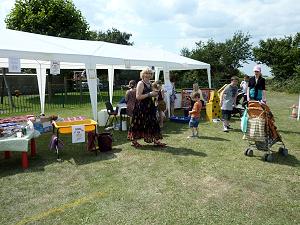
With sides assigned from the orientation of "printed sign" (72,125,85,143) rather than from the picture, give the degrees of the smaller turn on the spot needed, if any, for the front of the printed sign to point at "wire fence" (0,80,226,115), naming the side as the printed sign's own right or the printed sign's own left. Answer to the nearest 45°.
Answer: approximately 180°

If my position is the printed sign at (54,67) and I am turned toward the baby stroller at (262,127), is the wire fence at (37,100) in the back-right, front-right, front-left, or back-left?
back-left

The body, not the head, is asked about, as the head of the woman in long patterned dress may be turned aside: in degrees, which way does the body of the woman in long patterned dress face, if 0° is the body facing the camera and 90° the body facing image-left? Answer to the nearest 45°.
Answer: approximately 315°

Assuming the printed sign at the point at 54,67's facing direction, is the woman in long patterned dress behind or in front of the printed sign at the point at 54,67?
in front

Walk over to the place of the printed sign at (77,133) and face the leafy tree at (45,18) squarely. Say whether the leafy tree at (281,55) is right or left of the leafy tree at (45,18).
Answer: right

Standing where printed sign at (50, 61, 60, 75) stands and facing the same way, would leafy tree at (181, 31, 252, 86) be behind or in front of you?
behind

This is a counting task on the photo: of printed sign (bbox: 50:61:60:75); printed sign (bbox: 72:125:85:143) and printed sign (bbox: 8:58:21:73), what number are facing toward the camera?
3

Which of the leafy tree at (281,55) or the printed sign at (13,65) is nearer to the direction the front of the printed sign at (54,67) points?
the printed sign

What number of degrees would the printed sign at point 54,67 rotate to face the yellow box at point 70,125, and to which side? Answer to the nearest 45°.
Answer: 0° — it already faces it

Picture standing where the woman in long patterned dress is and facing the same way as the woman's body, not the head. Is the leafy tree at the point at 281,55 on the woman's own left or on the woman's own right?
on the woman's own left
